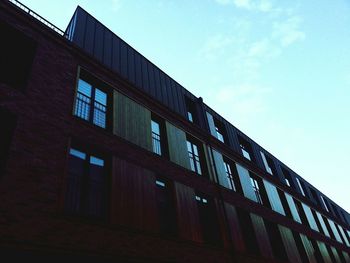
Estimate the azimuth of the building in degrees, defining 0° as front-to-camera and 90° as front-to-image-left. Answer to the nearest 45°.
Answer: approximately 315°
